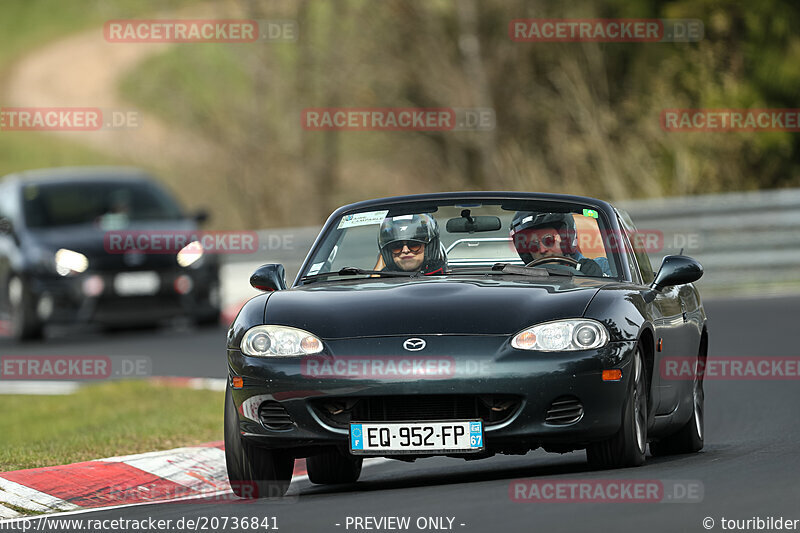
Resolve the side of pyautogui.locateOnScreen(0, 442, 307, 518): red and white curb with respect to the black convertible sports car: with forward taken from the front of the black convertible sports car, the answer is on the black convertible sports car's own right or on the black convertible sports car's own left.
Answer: on the black convertible sports car's own right

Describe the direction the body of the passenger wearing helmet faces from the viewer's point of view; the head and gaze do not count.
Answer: toward the camera

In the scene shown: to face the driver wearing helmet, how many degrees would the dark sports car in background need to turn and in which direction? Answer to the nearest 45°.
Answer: approximately 45° to its right

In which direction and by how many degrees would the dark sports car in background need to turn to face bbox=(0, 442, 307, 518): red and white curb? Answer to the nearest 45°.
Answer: approximately 45° to its right

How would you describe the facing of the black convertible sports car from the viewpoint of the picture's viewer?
facing the viewer

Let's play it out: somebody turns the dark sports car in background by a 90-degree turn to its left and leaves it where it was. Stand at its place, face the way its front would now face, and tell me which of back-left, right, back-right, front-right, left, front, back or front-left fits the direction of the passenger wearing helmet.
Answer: back-right

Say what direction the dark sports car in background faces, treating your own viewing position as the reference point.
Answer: facing the viewer and to the right of the viewer
